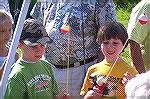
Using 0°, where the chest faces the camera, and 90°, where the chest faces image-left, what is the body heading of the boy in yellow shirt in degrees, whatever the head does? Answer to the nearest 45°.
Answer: approximately 0°

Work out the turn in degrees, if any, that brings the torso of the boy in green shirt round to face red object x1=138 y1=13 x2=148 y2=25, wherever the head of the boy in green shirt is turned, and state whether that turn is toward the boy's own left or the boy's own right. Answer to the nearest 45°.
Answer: approximately 45° to the boy's own left

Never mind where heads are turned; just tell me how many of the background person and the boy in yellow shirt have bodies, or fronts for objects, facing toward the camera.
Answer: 2

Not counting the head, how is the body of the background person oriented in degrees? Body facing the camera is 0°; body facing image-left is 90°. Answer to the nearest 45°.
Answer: approximately 0°

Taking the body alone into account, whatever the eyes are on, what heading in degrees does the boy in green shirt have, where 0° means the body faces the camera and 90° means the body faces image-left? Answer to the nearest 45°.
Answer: approximately 315°
